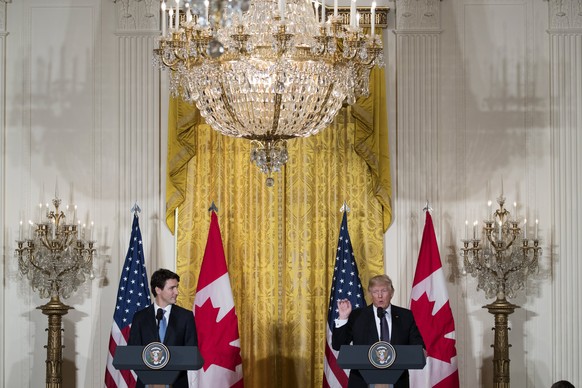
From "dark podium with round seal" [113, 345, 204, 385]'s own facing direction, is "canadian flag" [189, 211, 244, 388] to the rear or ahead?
to the rear

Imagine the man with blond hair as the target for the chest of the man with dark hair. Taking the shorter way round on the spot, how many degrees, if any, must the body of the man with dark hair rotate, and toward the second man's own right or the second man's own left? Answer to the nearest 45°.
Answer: approximately 90° to the second man's own left

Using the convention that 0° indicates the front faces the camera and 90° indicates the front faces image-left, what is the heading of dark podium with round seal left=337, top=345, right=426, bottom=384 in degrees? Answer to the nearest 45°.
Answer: approximately 0°
